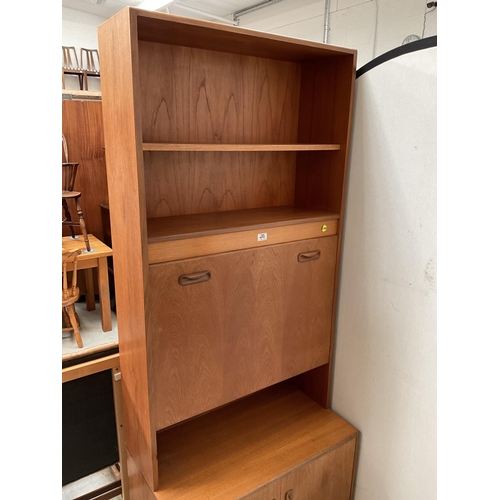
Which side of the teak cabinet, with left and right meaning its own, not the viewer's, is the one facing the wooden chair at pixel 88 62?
back

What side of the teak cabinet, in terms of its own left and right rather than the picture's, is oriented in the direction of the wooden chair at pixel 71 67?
back

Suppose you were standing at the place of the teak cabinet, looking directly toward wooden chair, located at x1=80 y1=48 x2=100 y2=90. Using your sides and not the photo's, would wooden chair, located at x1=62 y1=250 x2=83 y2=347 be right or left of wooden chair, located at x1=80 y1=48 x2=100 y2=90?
left

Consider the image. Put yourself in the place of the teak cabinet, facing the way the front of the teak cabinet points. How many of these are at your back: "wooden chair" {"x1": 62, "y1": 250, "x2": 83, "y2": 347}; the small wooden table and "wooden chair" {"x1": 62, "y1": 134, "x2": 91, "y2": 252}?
3

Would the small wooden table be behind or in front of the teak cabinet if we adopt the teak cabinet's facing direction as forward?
behind

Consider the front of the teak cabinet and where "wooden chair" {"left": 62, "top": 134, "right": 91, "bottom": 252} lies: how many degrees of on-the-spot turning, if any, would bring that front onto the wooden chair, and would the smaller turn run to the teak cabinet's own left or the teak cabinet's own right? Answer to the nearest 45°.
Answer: approximately 180°

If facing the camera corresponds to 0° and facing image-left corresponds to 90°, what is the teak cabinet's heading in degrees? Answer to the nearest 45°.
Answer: approximately 315°

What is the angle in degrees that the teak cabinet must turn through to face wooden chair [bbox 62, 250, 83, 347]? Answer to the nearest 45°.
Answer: approximately 180°
